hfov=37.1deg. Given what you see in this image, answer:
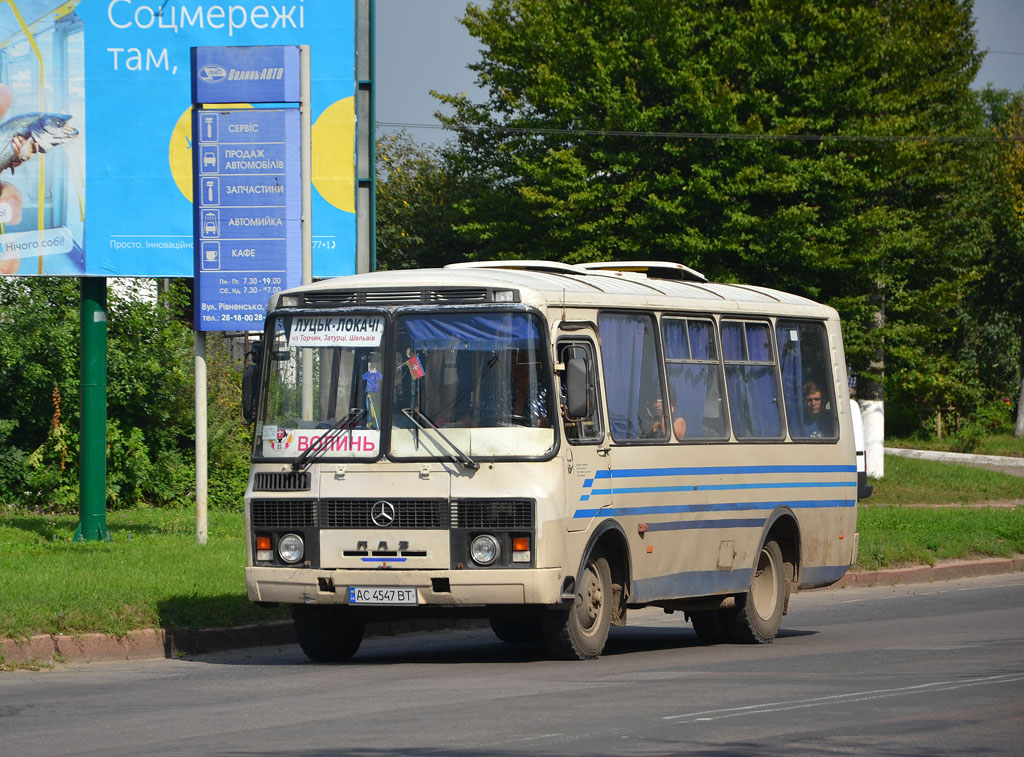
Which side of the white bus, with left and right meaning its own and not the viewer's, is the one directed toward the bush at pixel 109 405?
right

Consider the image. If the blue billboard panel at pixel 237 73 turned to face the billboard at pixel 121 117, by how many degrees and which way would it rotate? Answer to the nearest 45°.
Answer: approximately 135° to its right

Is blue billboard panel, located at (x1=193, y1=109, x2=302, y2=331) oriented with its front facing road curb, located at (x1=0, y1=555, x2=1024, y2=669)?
yes

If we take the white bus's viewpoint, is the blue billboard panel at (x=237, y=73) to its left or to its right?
on its right

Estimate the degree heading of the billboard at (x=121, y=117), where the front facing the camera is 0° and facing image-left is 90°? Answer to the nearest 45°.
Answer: approximately 0°

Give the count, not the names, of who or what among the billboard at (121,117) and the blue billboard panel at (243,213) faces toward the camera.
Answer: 2

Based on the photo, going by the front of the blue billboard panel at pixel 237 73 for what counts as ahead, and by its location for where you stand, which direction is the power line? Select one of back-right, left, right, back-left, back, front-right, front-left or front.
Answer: back-left

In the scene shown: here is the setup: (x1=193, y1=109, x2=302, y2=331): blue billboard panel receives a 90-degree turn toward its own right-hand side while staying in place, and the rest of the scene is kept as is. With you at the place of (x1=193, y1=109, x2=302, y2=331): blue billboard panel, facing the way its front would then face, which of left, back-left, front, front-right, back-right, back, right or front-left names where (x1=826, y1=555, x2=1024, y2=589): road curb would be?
back

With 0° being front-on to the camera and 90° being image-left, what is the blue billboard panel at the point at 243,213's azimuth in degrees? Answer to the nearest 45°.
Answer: approximately 0°
